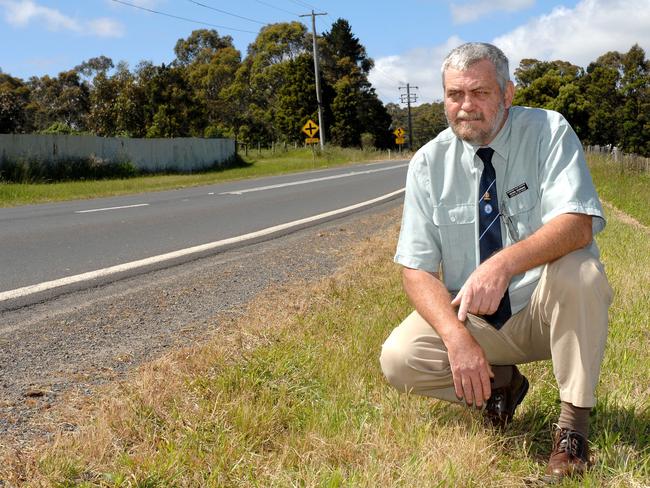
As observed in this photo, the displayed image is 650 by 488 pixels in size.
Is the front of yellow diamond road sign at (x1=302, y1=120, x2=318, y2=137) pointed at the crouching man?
yes

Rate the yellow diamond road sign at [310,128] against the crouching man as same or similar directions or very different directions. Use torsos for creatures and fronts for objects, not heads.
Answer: same or similar directions

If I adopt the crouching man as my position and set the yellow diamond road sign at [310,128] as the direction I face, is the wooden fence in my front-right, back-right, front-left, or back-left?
front-right

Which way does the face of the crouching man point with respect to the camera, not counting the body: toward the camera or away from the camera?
toward the camera

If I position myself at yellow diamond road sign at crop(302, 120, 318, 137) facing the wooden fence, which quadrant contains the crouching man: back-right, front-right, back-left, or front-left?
front-right

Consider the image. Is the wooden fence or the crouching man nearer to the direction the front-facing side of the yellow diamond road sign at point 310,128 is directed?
the crouching man

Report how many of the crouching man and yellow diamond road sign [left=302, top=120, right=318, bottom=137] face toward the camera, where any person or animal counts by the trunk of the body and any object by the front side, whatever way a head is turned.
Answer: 2

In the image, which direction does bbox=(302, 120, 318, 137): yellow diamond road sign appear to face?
toward the camera

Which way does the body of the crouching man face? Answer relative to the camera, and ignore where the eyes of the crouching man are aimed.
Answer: toward the camera

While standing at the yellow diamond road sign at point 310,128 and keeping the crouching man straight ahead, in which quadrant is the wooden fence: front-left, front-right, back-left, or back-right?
front-left

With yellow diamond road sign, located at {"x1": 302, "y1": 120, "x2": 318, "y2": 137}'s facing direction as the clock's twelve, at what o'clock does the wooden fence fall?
The wooden fence is roughly at 11 o'clock from the yellow diamond road sign.

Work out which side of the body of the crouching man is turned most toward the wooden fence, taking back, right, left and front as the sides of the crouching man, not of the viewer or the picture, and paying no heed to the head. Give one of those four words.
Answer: back
